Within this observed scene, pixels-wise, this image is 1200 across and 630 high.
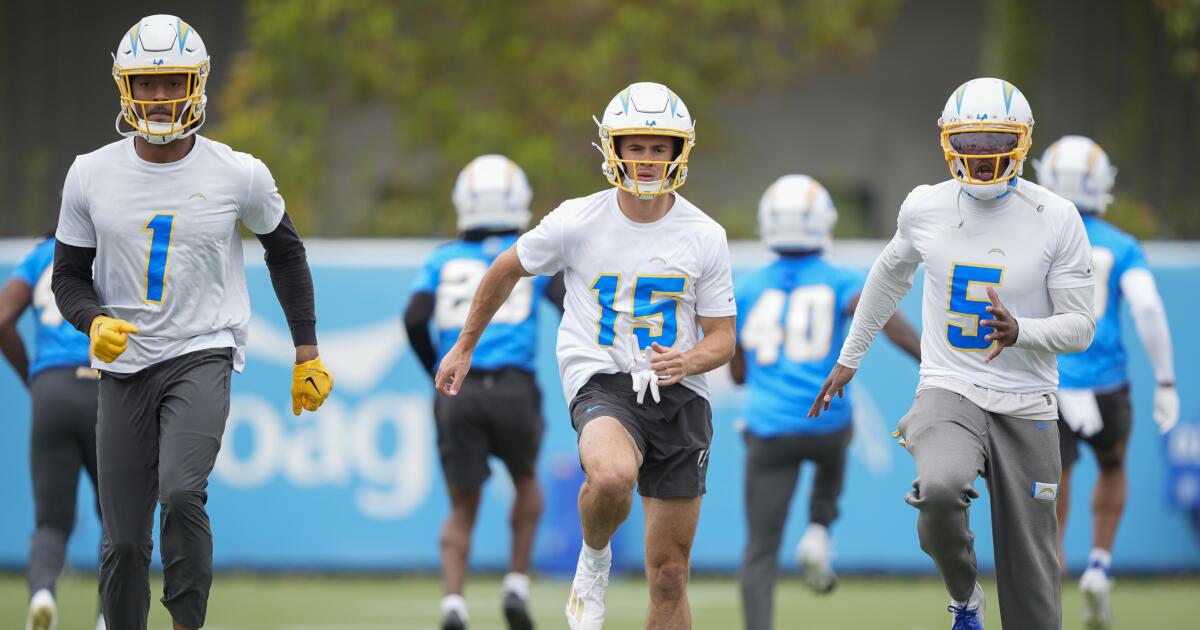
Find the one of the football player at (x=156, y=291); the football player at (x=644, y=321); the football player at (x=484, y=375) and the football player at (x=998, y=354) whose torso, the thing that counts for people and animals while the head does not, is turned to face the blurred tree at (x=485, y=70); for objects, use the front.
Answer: the football player at (x=484, y=375)

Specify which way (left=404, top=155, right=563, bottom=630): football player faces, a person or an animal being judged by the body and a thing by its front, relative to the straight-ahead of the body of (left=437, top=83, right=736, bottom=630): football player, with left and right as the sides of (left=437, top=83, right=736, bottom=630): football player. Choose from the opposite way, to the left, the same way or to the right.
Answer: the opposite way

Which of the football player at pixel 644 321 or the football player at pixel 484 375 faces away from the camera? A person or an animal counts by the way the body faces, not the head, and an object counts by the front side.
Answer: the football player at pixel 484 375

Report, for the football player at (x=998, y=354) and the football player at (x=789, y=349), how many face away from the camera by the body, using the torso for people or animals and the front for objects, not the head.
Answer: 1

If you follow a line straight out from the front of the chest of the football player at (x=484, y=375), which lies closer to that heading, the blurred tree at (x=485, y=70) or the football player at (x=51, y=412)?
the blurred tree

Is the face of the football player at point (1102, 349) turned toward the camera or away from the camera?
away from the camera

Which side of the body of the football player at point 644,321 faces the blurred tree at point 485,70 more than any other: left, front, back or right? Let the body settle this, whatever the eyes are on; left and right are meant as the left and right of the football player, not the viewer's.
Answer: back

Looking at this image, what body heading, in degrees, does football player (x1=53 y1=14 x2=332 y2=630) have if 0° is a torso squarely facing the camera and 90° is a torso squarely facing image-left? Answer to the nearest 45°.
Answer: approximately 0°

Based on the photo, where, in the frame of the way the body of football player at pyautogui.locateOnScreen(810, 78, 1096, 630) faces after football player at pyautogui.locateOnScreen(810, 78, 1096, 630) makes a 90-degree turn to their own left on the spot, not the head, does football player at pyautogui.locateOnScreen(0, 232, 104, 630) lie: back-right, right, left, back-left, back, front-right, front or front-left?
back

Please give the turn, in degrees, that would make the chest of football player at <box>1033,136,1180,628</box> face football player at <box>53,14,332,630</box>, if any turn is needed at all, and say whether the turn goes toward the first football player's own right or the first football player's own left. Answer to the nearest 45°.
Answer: approximately 135° to the first football player's own left

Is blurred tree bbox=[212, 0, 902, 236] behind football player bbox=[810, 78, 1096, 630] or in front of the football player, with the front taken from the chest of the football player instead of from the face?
behind

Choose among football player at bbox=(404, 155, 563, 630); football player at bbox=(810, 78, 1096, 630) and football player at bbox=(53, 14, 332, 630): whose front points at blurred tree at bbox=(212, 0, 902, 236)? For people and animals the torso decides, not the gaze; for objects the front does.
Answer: football player at bbox=(404, 155, 563, 630)

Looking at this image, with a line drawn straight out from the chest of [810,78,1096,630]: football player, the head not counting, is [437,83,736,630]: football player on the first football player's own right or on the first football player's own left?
on the first football player's own right

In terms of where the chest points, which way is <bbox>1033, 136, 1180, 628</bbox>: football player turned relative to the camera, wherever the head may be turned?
away from the camera

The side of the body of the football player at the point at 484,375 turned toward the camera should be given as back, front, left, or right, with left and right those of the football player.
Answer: back

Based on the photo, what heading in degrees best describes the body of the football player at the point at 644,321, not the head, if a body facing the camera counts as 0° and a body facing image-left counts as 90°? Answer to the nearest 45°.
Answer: approximately 0°

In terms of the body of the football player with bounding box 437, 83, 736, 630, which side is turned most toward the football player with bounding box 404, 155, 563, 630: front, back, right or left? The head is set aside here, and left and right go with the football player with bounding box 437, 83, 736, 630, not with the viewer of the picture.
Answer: back

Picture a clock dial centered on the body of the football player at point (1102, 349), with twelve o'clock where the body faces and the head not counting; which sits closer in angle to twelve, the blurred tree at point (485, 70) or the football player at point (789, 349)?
the blurred tree

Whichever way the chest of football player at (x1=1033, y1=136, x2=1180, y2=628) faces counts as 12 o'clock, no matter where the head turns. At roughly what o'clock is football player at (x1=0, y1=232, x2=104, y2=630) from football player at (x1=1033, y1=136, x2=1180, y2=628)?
football player at (x1=0, y1=232, x2=104, y2=630) is roughly at 8 o'clock from football player at (x1=1033, y1=136, x2=1180, y2=628).
